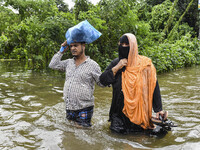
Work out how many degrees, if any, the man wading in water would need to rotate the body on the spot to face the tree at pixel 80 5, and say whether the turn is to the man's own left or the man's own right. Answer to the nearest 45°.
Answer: approximately 135° to the man's own right

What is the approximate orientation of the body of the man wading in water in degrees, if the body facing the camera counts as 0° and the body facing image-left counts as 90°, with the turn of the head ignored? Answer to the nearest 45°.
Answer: approximately 45°
